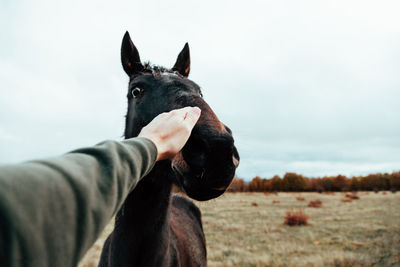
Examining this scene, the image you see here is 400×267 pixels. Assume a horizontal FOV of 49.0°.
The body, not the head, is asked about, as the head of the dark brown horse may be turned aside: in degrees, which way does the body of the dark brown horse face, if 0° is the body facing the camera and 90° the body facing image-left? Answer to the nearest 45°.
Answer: approximately 0°
